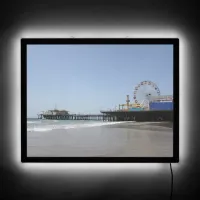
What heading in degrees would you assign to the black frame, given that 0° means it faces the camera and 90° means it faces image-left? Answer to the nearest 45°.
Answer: approximately 0°
